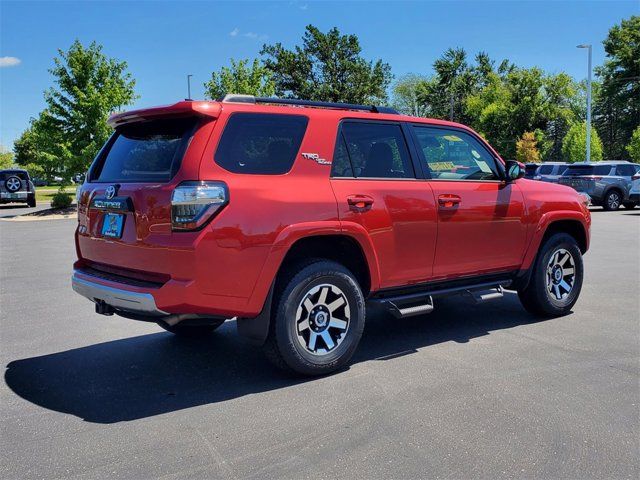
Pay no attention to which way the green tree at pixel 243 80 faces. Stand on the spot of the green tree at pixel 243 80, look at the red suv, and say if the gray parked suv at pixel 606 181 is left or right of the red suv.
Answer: left

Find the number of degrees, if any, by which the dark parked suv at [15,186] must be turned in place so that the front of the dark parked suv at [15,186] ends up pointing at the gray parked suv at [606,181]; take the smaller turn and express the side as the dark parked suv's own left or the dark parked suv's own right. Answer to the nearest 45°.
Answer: approximately 135° to the dark parked suv's own right

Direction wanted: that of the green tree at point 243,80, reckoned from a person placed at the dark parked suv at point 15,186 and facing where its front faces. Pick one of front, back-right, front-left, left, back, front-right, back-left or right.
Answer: right

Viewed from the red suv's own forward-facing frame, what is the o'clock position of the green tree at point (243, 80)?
The green tree is roughly at 10 o'clock from the red suv.

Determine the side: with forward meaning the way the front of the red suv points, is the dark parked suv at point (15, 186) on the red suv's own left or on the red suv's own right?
on the red suv's own left

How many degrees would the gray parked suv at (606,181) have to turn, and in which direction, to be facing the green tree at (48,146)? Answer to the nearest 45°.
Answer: approximately 135° to its left

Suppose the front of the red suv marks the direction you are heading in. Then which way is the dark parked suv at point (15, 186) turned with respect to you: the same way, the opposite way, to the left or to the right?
to the left

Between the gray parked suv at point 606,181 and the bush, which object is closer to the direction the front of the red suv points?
the gray parked suv

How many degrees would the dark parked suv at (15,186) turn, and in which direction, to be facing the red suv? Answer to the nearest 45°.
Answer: approximately 180°

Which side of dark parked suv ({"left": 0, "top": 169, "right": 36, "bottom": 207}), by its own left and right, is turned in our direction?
back

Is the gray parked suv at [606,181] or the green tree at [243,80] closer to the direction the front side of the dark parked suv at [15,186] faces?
the green tree

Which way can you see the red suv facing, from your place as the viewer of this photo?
facing away from the viewer and to the right of the viewer

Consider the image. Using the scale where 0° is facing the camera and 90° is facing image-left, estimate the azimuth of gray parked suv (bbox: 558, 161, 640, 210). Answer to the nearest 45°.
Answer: approximately 225°

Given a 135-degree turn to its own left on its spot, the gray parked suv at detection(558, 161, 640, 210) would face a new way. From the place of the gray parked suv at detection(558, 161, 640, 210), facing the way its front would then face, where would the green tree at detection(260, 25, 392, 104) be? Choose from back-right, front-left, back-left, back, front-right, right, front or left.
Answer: front-right
